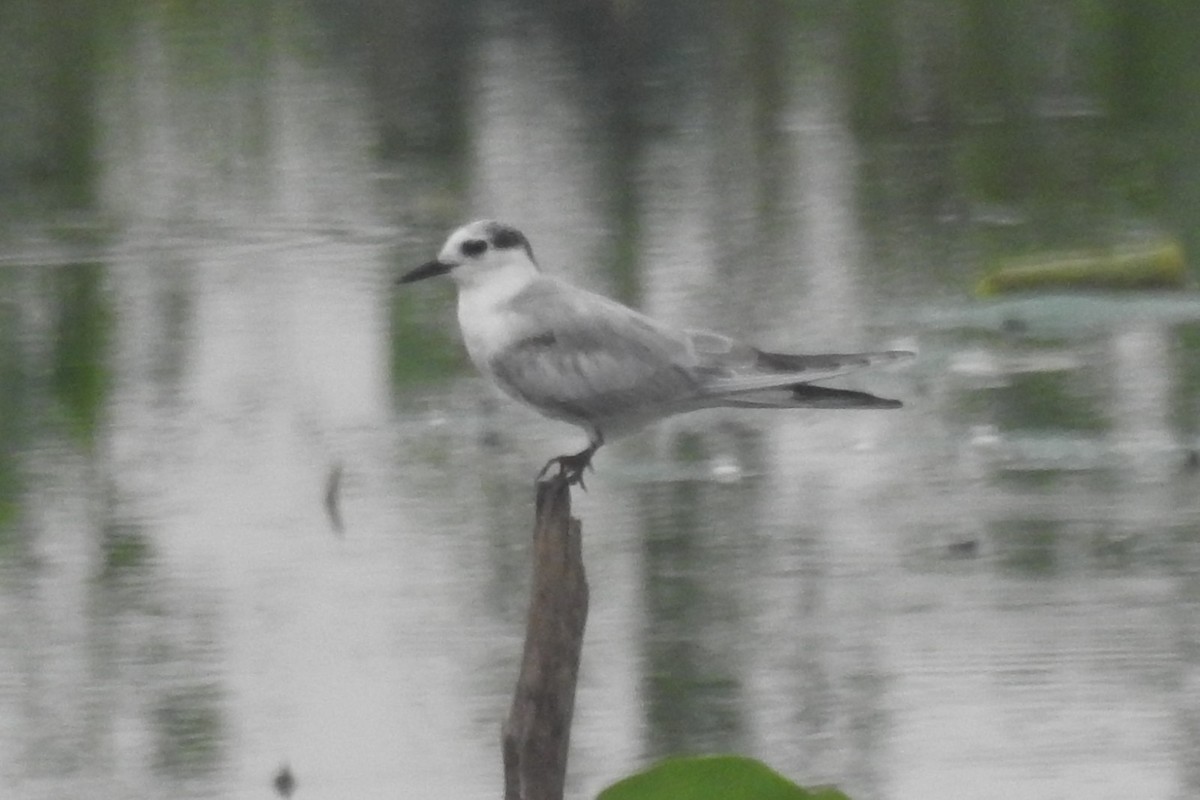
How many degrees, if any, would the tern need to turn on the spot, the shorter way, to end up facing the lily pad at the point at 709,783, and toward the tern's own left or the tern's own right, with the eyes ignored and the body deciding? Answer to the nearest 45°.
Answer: approximately 90° to the tern's own left

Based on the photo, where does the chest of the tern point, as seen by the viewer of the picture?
to the viewer's left

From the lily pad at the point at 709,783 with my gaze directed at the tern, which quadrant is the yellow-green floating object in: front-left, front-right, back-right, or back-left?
front-right
